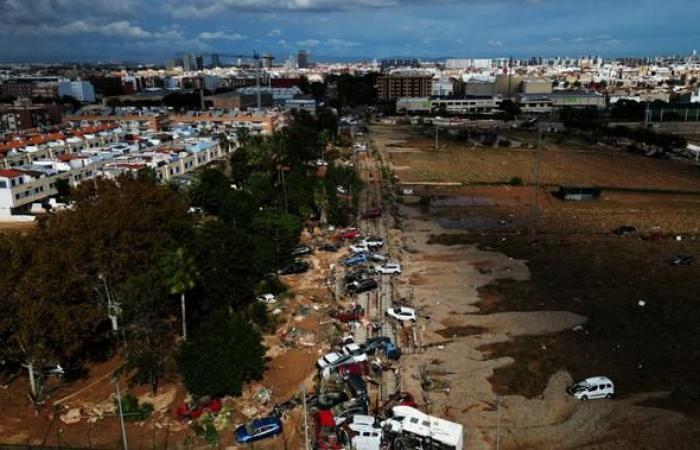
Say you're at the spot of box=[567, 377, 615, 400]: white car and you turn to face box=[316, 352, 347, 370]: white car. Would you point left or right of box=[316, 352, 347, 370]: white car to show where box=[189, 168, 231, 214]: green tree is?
right

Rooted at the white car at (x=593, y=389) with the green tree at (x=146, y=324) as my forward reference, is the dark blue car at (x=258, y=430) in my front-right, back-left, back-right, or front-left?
front-left

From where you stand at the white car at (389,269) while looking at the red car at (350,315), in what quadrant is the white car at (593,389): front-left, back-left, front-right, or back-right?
front-left
